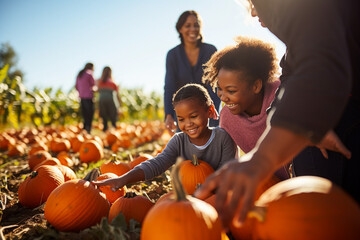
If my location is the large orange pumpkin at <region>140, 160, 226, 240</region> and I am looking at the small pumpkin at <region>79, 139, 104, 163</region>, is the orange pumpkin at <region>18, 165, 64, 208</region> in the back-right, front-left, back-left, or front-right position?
front-left

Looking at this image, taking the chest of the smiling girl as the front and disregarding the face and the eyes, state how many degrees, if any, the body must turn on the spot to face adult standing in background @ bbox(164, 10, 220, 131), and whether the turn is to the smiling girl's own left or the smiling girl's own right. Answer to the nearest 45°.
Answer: approximately 135° to the smiling girl's own right

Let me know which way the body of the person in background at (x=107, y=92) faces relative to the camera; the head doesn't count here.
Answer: away from the camera

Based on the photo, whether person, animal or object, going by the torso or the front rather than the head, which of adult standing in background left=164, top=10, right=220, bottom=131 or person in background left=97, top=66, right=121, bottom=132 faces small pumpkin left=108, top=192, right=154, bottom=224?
the adult standing in background

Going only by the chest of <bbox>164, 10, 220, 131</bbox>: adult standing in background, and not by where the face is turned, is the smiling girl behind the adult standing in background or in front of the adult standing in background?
in front

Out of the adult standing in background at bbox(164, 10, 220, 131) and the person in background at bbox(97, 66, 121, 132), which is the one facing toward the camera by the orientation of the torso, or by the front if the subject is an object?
the adult standing in background

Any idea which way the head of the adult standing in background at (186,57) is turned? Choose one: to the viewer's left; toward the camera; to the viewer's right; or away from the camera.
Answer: toward the camera

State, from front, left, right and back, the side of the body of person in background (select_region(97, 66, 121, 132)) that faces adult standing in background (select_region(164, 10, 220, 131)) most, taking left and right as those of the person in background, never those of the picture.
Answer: back

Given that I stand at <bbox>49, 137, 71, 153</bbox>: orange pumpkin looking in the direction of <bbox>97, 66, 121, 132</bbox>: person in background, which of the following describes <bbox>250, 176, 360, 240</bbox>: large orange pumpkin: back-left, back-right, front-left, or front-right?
back-right

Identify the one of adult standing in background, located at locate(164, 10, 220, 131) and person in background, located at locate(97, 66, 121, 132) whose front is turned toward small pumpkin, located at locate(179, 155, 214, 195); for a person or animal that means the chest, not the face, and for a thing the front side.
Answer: the adult standing in background

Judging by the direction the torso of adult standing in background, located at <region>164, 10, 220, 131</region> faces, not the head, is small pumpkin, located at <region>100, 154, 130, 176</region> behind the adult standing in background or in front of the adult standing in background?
in front

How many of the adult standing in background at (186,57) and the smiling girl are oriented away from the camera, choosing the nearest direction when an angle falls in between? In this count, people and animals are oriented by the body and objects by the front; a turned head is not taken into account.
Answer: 0

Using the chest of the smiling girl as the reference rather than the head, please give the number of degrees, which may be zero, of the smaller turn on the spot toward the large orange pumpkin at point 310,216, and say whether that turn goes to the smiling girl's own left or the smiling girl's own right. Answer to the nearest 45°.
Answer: approximately 45° to the smiling girl's own left

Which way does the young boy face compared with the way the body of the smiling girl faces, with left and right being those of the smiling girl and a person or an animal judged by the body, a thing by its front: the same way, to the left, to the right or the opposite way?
the same way

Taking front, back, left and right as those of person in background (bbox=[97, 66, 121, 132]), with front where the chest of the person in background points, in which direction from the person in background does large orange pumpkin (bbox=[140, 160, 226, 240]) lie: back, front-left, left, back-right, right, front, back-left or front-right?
back

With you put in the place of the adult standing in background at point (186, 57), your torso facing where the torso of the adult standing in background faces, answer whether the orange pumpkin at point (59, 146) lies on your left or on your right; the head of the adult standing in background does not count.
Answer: on your right

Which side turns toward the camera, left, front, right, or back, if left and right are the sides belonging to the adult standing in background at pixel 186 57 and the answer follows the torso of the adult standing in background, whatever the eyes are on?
front

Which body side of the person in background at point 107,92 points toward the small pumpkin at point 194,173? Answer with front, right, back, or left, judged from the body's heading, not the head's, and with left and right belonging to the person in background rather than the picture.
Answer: back

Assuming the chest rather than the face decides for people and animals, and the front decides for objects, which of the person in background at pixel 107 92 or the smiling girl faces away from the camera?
the person in background

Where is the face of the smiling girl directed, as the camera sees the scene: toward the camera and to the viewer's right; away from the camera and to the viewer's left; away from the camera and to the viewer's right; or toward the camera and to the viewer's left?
toward the camera and to the viewer's left

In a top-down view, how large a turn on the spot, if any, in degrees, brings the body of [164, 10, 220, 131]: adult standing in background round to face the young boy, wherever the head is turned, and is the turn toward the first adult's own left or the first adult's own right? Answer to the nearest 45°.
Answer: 0° — they already face them

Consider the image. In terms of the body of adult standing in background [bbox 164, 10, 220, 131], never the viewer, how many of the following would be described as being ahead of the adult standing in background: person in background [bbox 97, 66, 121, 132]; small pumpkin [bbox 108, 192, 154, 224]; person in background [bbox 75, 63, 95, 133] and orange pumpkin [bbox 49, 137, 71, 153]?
1
